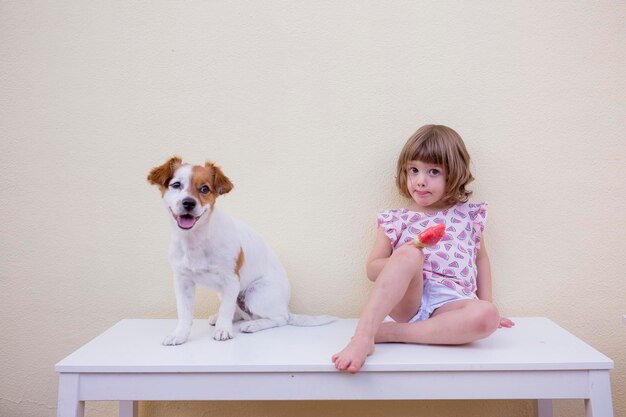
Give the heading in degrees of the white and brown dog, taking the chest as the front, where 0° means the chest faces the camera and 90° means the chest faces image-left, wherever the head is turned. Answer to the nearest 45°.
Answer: approximately 45°

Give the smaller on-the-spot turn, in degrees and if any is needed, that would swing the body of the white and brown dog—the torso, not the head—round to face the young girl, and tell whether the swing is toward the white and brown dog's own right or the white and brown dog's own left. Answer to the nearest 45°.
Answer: approximately 135° to the white and brown dog's own left

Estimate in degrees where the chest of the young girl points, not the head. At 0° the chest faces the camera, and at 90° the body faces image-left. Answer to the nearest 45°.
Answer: approximately 0°

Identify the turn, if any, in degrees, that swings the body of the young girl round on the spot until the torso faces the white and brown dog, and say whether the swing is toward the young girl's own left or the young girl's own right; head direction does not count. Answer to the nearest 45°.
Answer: approximately 45° to the young girl's own right
